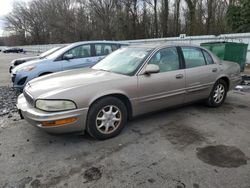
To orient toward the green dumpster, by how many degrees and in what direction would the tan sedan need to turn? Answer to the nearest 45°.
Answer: approximately 180°

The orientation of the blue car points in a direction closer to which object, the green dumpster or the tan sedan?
the tan sedan

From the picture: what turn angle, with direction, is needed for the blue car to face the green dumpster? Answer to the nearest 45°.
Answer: approximately 135° to its left

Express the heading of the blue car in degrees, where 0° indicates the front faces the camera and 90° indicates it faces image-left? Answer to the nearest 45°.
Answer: approximately 45°

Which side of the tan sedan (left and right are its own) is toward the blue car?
right
